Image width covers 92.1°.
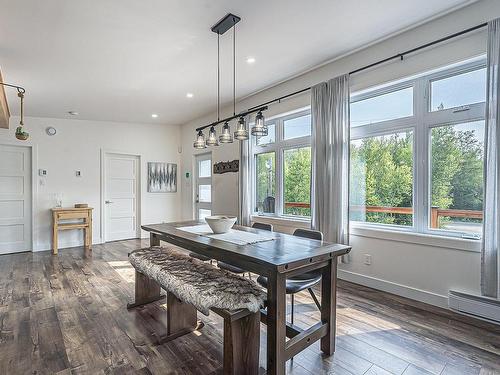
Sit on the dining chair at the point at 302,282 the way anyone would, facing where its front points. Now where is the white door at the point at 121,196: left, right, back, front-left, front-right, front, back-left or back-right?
right

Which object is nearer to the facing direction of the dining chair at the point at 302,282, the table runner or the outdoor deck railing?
the table runner

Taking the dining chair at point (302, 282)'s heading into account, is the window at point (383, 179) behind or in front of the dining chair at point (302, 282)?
behind

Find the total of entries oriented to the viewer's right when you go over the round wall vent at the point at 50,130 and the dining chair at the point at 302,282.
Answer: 0

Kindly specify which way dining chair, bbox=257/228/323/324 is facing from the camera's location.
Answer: facing the viewer and to the left of the viewer

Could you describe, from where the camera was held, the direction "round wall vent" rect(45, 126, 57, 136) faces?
facing the viewer

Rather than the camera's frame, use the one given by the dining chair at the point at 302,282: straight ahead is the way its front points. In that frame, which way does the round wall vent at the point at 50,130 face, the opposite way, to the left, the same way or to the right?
to the left

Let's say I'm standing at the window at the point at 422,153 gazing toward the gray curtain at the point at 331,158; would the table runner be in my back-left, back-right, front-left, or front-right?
front-left

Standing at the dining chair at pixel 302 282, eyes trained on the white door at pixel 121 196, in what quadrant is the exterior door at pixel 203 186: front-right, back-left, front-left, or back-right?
front-right
